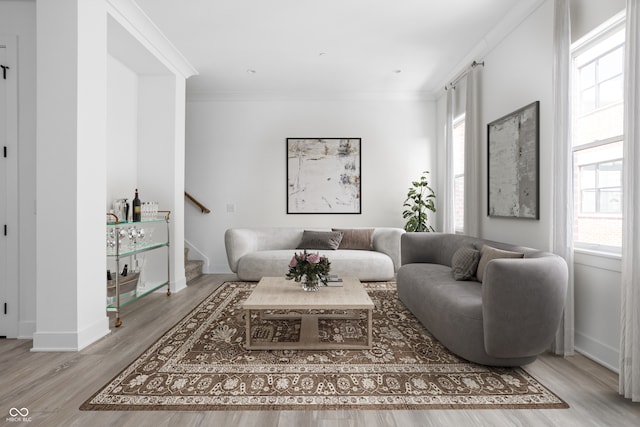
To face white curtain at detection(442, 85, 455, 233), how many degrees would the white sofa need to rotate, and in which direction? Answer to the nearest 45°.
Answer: approximately 90° to its left

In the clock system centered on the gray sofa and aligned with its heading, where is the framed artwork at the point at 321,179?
The framed artwork is roughly at 3 o'clock from the gray sofa.

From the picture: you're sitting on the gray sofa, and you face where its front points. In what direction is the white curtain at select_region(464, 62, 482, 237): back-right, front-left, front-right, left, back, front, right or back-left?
back-right

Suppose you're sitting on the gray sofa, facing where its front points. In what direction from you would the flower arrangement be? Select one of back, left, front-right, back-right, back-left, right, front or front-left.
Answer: front-right

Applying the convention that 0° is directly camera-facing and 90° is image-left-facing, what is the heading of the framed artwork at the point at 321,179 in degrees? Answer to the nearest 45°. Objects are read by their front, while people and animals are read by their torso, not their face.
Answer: approximately 0°

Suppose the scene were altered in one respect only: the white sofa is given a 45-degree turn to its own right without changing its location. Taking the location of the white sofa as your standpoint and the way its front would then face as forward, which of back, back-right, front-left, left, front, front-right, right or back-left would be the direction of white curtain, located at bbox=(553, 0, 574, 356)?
left

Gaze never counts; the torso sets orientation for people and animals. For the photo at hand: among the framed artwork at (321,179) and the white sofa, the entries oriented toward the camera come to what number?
2

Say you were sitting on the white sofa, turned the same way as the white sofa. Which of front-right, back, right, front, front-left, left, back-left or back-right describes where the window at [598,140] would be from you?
front-left

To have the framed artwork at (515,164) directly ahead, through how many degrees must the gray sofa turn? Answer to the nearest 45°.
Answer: approximately 135° to its right

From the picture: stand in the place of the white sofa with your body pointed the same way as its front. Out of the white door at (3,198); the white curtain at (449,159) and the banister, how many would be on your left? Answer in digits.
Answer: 1

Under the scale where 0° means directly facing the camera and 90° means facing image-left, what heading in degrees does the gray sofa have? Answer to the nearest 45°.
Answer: approximately 45°

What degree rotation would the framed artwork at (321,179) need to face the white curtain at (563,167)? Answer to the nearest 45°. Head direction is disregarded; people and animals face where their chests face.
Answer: approximately 45° to its left

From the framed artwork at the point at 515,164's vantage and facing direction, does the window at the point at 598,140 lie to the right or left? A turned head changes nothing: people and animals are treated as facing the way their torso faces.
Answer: on its left

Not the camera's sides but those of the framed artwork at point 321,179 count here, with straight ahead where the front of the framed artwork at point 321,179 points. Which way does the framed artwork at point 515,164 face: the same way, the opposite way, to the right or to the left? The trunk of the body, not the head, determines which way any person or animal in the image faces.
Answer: to the right

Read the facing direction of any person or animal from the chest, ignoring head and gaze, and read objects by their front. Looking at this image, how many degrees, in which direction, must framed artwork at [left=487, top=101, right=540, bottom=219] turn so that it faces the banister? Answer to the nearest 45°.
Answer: approximately 45° to its right

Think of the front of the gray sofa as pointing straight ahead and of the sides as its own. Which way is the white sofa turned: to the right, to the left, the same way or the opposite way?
to the left

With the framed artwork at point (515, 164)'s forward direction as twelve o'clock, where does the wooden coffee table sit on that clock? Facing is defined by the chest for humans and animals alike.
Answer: The wooden coffee table is roughly at 12 o'clock from the framed artwork.
